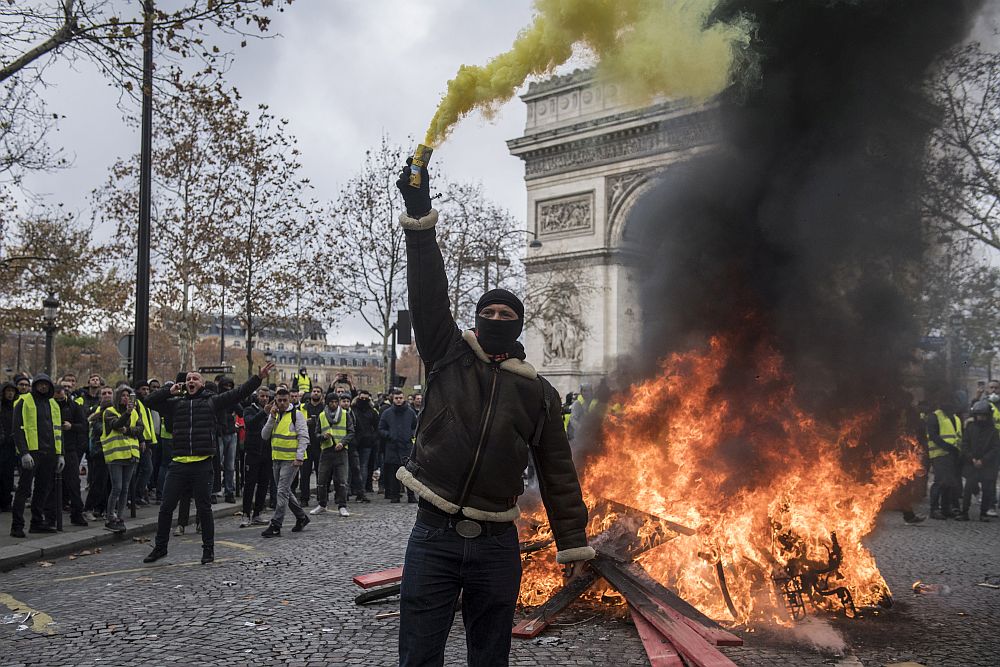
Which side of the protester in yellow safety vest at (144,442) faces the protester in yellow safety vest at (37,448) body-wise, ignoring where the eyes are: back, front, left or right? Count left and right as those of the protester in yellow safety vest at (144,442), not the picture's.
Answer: right

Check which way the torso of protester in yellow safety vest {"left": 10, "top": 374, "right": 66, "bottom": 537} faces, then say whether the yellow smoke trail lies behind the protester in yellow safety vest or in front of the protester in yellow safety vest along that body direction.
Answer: in front

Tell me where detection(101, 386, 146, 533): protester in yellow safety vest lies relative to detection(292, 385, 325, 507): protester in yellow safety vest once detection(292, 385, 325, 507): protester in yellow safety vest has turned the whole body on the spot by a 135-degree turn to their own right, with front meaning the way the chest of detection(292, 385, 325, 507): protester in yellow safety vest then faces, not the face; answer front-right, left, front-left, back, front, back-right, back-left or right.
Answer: left

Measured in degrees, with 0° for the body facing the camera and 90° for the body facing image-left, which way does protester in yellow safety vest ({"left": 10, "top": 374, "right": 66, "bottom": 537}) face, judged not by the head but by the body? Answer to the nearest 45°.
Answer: approximately 315°

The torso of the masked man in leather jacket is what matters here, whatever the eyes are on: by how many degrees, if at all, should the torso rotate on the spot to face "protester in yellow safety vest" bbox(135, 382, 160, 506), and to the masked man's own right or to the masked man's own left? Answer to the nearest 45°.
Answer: approximately 135° to the masked man's own right

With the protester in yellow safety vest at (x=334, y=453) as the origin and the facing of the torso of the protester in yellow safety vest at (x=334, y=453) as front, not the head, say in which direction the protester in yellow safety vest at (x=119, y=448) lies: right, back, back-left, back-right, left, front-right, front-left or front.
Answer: front-right

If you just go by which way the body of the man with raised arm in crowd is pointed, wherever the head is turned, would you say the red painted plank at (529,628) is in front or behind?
in front
